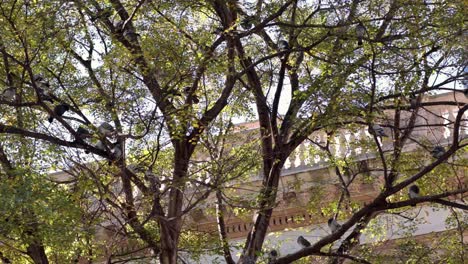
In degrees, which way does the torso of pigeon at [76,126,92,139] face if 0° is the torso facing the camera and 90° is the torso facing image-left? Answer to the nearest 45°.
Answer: approximately 90°

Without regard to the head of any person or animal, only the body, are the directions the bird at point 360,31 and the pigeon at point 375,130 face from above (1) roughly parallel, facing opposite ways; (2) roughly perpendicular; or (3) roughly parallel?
roughly perpendicular
